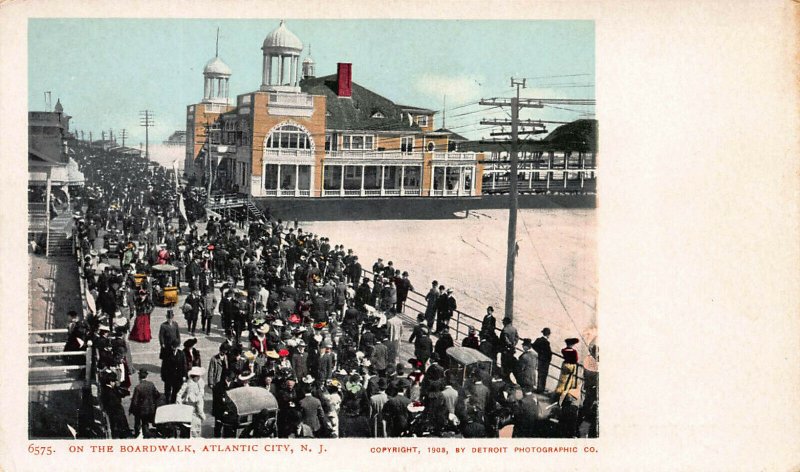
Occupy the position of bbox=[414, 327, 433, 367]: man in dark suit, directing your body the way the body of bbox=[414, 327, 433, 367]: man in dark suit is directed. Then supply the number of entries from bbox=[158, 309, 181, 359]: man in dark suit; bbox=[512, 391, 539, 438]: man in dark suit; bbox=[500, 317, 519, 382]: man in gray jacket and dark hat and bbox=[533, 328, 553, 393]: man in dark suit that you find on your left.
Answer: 1

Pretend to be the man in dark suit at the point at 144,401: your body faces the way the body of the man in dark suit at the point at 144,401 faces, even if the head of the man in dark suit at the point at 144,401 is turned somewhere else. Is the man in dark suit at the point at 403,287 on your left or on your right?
on your right

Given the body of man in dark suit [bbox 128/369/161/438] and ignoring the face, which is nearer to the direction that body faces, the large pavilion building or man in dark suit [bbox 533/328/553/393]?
the large pavilion building

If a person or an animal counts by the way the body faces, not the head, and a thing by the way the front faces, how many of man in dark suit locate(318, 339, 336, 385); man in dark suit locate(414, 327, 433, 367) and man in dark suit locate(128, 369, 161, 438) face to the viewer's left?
0

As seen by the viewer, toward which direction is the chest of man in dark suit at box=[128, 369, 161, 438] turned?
away from the camera
